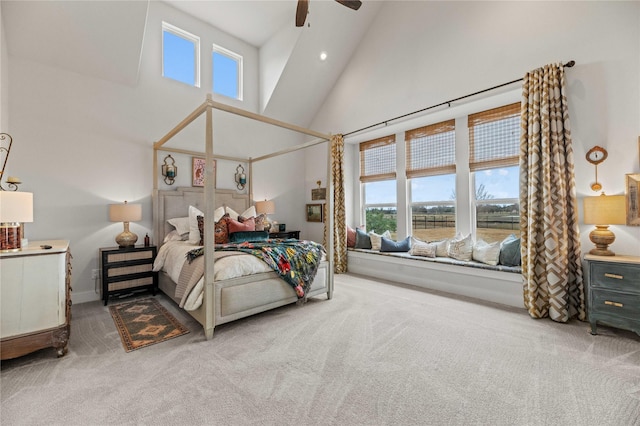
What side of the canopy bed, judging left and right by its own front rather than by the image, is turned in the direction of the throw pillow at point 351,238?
left

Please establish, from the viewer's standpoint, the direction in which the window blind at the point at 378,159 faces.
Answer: facing the viewer and to the left of the viewer

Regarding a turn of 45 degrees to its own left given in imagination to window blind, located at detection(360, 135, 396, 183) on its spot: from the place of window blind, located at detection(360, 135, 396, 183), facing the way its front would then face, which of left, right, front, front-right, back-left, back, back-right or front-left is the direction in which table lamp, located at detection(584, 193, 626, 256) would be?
front-left

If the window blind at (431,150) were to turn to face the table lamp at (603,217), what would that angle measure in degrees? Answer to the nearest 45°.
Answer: approximately 90° to its left

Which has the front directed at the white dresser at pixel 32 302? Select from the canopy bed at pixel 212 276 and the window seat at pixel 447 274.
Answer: the window seat

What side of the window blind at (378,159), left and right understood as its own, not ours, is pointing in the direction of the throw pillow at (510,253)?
left

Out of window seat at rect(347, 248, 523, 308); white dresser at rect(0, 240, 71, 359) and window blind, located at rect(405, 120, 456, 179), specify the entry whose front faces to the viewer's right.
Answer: the white dresser

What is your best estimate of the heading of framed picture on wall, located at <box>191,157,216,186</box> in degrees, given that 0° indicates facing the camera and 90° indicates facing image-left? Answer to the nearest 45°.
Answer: approximately 315°

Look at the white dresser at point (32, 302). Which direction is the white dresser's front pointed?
to the viewer's right

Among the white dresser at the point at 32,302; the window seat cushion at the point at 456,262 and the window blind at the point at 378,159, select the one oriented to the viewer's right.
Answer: the white dresser

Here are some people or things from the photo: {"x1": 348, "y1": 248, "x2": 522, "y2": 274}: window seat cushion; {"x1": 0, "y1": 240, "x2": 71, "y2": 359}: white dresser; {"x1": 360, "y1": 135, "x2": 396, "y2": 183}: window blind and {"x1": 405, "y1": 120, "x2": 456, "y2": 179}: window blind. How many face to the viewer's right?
1

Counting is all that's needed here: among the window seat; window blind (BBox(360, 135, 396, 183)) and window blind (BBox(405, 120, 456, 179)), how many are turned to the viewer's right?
0
